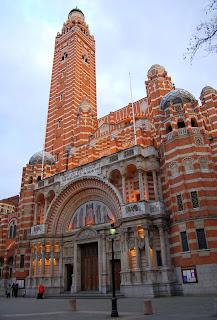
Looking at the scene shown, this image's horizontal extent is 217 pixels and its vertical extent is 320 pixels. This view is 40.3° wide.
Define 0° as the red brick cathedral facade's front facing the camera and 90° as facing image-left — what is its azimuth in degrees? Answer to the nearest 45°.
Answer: approximately 45°
